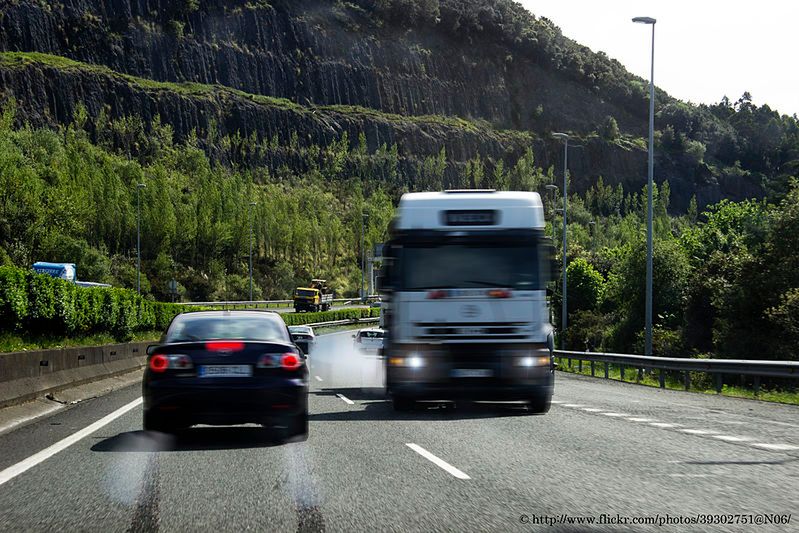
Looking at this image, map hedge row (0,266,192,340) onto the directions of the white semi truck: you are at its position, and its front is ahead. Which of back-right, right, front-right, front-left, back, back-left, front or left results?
back-right

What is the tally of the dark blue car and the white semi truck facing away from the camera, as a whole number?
1

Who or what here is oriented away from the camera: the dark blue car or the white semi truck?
the dark blue car

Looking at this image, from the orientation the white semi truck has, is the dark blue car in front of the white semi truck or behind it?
in front

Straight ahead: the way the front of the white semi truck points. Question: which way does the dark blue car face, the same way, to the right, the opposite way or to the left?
the opposite way

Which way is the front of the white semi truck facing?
toward the camera

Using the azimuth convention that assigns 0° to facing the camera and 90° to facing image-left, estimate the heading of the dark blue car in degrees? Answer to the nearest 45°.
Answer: approximately 180°
